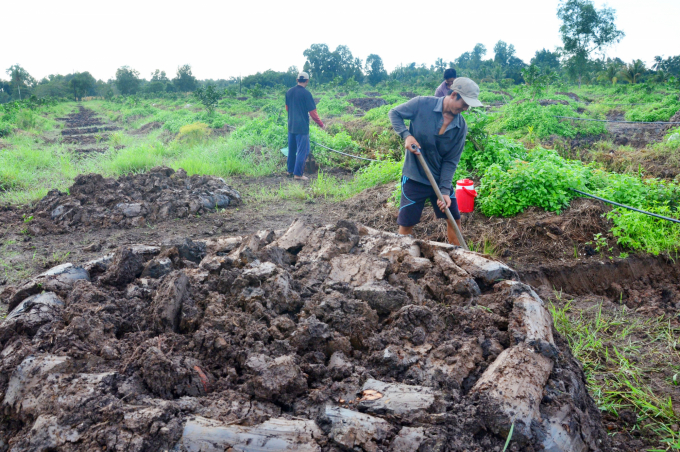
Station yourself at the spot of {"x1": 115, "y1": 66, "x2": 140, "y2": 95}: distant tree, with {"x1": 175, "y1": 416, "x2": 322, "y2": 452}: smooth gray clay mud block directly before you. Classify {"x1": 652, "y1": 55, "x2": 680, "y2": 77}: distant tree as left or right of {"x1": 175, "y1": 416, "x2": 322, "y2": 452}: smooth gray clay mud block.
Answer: left

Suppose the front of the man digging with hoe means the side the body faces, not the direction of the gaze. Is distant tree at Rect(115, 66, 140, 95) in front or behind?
behind

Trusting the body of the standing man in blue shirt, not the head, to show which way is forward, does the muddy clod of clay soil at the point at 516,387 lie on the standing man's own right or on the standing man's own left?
on the standing man's own right

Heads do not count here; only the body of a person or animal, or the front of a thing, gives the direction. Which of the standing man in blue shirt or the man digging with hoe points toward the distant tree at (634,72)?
the standing man in blue shirt

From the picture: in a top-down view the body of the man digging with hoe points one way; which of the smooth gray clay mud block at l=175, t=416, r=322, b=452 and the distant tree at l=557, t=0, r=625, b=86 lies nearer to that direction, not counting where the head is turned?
the smooth gray clay mud block

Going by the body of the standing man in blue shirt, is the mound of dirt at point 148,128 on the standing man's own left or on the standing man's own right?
on the standing man's own left

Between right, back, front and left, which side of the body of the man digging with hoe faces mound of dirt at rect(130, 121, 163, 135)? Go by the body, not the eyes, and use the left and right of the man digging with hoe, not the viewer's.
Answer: back

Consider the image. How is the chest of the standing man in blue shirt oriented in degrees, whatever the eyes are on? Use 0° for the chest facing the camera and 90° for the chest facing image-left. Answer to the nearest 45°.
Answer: approximately 225°

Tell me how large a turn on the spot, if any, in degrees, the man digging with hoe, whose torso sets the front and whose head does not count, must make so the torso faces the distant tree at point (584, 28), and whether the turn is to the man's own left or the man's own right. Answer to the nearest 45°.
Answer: approximately 135° to the man's own left
